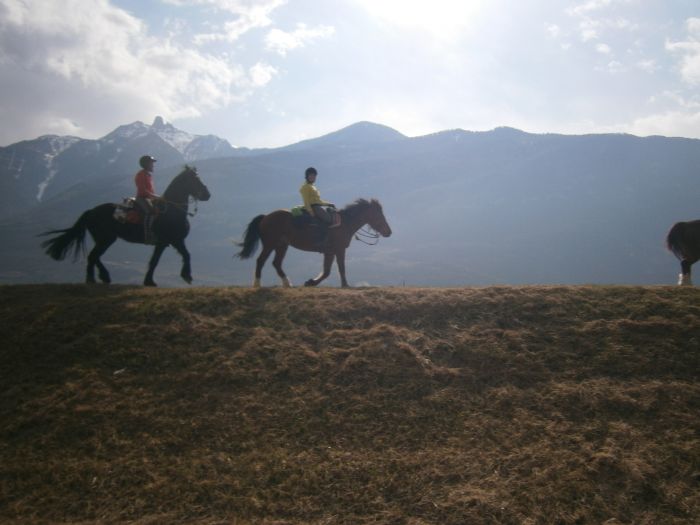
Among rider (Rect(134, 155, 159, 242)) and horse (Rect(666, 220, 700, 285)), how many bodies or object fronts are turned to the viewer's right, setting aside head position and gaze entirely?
2

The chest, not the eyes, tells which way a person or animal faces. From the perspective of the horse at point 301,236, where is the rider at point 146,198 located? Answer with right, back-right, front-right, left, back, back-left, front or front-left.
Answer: back

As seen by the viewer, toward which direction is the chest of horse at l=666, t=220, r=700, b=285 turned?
to the viewer's right

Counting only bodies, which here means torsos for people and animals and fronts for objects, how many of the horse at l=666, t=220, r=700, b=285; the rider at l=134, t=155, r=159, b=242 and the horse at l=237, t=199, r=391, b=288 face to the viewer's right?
3

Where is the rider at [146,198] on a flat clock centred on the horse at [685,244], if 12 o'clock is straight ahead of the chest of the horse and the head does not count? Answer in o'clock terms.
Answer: The rider is roughly at 5 o'clock from the horse.

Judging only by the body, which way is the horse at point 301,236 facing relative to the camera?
to the viewer's right

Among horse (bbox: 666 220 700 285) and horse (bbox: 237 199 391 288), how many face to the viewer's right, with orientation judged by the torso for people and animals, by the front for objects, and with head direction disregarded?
2

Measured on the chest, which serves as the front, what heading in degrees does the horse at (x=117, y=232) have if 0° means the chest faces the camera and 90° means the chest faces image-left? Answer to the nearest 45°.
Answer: approximately 270°

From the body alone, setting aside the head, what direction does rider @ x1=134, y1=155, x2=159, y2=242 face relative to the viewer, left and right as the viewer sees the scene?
facing to the right of the viewer

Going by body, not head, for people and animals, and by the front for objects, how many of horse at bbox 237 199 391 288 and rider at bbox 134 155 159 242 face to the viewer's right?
2

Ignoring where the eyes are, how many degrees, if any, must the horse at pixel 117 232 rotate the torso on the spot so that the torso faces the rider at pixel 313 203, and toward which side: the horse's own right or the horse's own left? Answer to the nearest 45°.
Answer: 0° — it already faces them

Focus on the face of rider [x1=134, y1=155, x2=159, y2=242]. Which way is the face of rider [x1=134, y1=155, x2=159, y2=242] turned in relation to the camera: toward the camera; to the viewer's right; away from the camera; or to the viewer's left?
to the viewer's right
